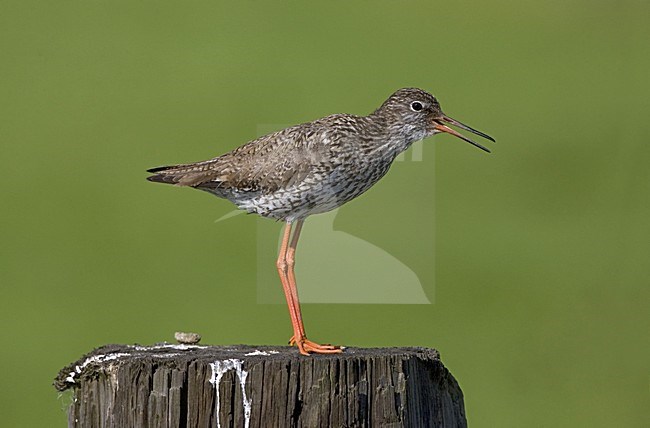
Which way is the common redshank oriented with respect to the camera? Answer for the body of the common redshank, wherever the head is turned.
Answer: to the viewer's right
